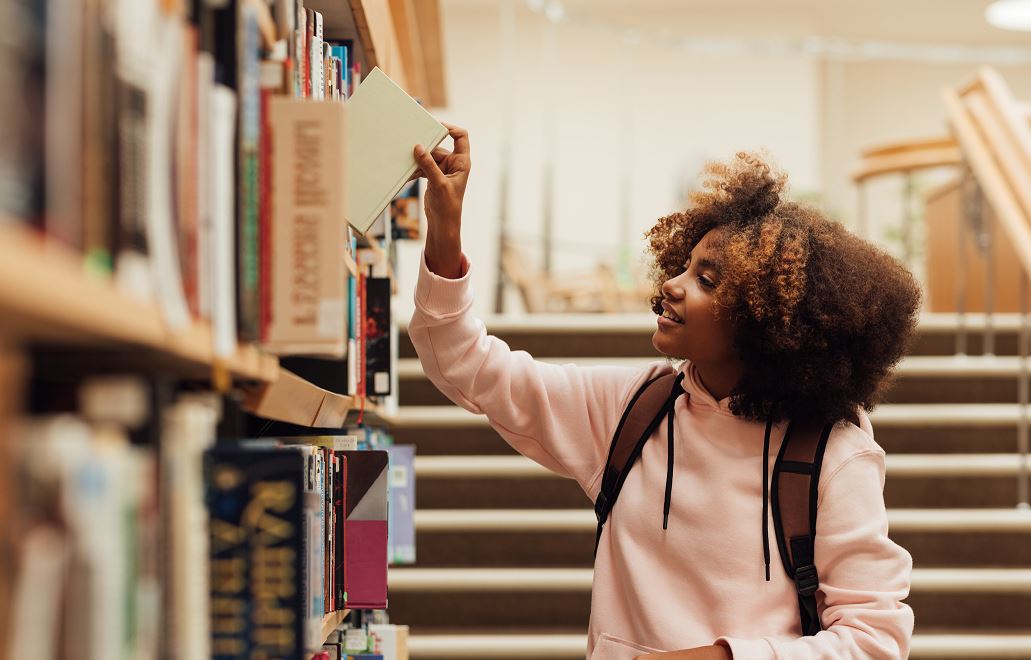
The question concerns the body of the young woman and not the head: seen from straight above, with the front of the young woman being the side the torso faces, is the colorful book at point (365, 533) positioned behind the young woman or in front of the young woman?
in front

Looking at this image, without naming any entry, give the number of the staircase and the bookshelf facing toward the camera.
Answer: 1

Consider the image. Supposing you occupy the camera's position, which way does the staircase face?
facing the viewer

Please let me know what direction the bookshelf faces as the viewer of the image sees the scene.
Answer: facing to the right of the viewer

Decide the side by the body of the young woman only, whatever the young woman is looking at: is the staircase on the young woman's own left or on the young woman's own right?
on the young woman's own right

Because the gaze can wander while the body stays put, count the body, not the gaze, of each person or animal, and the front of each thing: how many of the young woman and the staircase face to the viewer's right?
0

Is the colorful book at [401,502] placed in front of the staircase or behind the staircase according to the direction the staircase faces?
in front

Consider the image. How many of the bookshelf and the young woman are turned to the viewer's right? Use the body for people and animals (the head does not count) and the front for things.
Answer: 1

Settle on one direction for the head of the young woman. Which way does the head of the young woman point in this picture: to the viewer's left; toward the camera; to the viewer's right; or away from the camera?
to the viewer's left

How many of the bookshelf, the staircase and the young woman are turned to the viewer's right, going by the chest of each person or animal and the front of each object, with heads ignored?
1

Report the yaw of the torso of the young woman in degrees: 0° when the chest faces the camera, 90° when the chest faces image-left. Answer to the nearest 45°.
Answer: approximately 45°

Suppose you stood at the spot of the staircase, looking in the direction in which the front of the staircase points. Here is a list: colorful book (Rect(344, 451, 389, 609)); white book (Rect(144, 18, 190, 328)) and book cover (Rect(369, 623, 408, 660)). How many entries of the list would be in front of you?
3

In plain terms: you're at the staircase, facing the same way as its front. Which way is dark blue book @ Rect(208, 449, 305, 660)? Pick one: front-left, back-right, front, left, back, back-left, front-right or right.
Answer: front

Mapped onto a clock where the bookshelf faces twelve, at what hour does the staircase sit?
The staircase is roughly at 10 o'clock from the bookshelf.

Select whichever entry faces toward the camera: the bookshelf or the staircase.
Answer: the staircase
